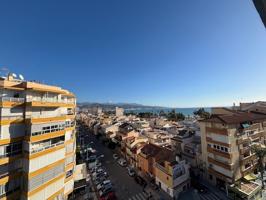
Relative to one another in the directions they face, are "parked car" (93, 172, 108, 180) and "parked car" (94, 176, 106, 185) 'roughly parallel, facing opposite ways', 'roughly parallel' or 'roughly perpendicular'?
roughly parallel

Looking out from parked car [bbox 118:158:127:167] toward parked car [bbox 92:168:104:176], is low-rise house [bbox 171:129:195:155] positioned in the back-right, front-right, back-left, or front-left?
back-left

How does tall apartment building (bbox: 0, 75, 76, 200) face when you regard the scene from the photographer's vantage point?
facing the viewer and to the right of the viewer

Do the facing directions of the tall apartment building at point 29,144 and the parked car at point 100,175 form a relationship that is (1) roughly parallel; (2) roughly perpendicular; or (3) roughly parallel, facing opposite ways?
roughly perpendicular

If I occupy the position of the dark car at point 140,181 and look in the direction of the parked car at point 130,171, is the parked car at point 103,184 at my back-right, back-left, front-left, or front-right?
front-left

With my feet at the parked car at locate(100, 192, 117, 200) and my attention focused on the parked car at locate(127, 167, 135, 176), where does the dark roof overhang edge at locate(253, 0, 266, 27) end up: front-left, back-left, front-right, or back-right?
back-right
